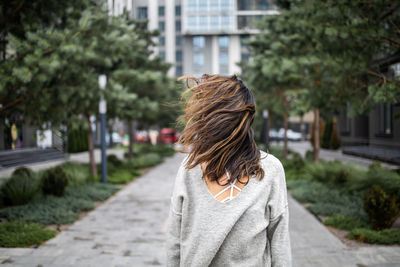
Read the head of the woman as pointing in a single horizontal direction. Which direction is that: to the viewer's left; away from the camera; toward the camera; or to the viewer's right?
away from the camera

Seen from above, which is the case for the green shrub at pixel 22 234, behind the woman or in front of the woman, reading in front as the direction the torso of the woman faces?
in front

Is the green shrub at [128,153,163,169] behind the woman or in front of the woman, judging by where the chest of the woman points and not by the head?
in front

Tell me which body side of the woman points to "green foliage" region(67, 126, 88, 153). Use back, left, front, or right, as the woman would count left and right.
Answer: front

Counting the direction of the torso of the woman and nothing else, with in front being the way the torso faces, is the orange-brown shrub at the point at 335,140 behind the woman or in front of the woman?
in front

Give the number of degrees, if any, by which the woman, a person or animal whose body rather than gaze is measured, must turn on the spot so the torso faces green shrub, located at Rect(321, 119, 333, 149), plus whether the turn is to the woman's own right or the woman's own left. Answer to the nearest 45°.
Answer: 0° — they already face it

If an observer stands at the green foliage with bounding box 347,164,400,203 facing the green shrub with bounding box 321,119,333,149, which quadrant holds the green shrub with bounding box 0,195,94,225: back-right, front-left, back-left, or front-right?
back-left

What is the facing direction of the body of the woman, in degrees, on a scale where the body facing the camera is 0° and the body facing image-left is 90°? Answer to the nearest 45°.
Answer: approximately 180°
